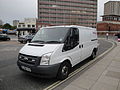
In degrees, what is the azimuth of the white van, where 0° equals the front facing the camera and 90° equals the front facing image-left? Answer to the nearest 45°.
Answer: approximately 45°
